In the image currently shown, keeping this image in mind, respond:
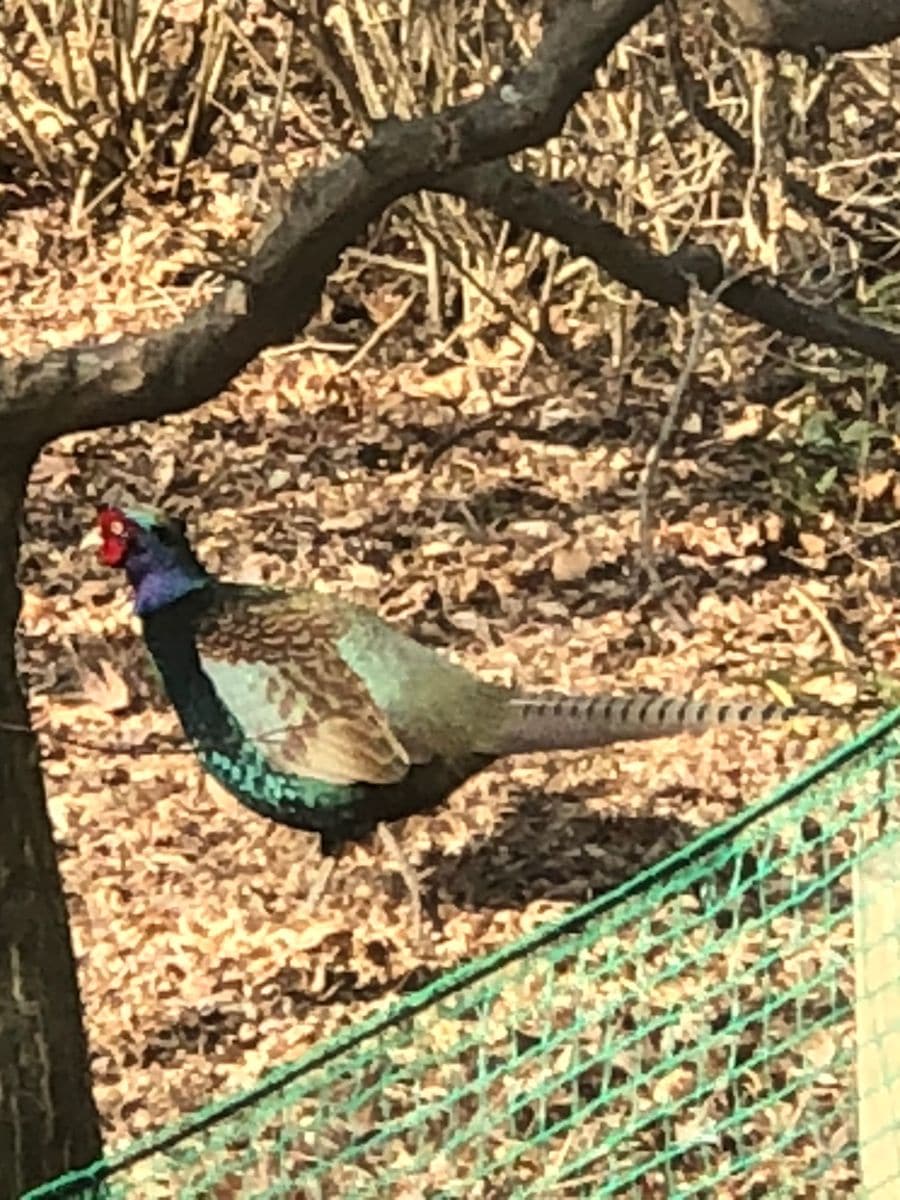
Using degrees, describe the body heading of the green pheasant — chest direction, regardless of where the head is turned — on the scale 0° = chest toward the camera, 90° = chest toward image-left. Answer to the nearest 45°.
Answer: approximately 90°

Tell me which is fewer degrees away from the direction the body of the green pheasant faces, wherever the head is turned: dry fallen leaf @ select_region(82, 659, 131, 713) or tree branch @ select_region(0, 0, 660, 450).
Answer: the dry fallen leaf

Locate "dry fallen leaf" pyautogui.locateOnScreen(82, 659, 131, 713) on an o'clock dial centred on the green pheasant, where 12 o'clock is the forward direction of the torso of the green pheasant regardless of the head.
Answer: The dry fallen leaf is roughly at 2 o'clock from the green pheasant.
